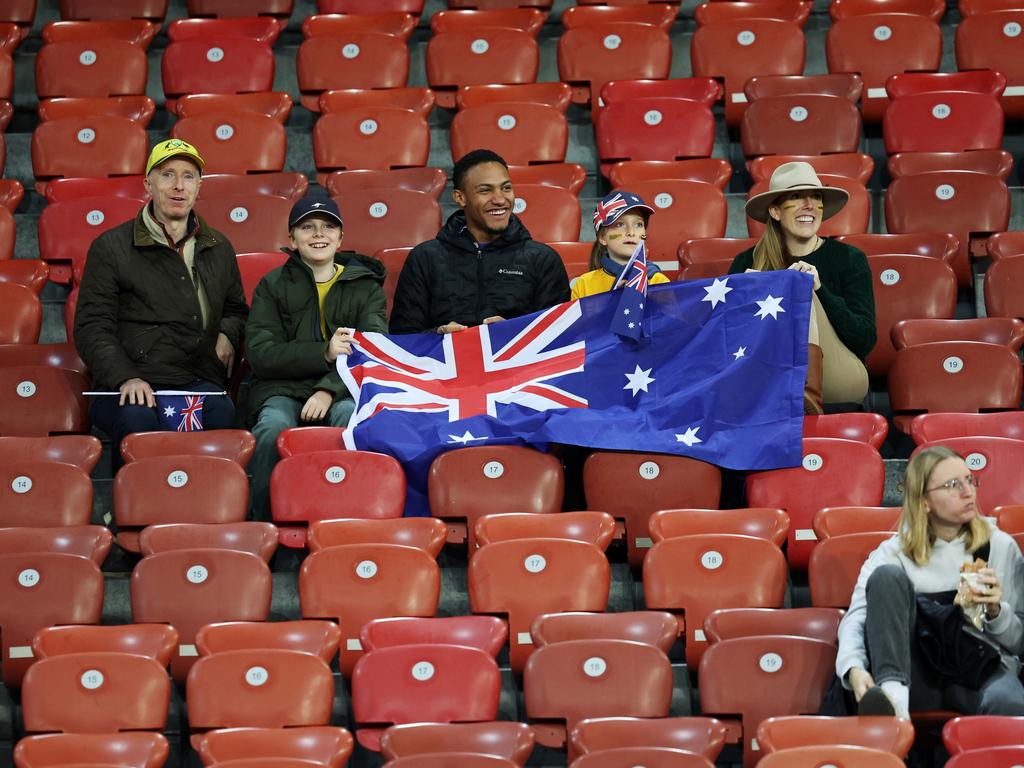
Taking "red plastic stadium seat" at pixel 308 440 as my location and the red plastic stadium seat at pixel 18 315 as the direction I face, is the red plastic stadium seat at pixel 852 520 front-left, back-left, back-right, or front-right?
back-right

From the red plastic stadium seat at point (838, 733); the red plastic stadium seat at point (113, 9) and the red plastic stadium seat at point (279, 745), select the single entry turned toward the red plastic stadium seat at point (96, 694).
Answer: the red plastic stadium seat at point (113, 9)

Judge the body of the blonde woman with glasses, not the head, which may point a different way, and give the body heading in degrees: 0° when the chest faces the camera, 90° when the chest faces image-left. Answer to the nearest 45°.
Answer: approximately 0°

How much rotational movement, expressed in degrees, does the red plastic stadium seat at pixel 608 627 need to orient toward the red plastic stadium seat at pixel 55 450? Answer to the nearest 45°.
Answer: approximately 135° to its right

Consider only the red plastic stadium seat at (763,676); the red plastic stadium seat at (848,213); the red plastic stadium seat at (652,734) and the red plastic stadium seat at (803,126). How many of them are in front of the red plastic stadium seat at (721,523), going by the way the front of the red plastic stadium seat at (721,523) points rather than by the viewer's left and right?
2

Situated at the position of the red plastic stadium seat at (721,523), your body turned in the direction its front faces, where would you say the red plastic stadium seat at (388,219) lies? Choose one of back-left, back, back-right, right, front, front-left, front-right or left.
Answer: back-right

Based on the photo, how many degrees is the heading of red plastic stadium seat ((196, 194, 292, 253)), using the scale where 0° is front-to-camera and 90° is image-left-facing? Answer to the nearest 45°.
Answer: approximately 0°

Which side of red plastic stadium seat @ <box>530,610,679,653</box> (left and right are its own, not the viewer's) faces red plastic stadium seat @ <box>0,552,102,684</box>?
right
